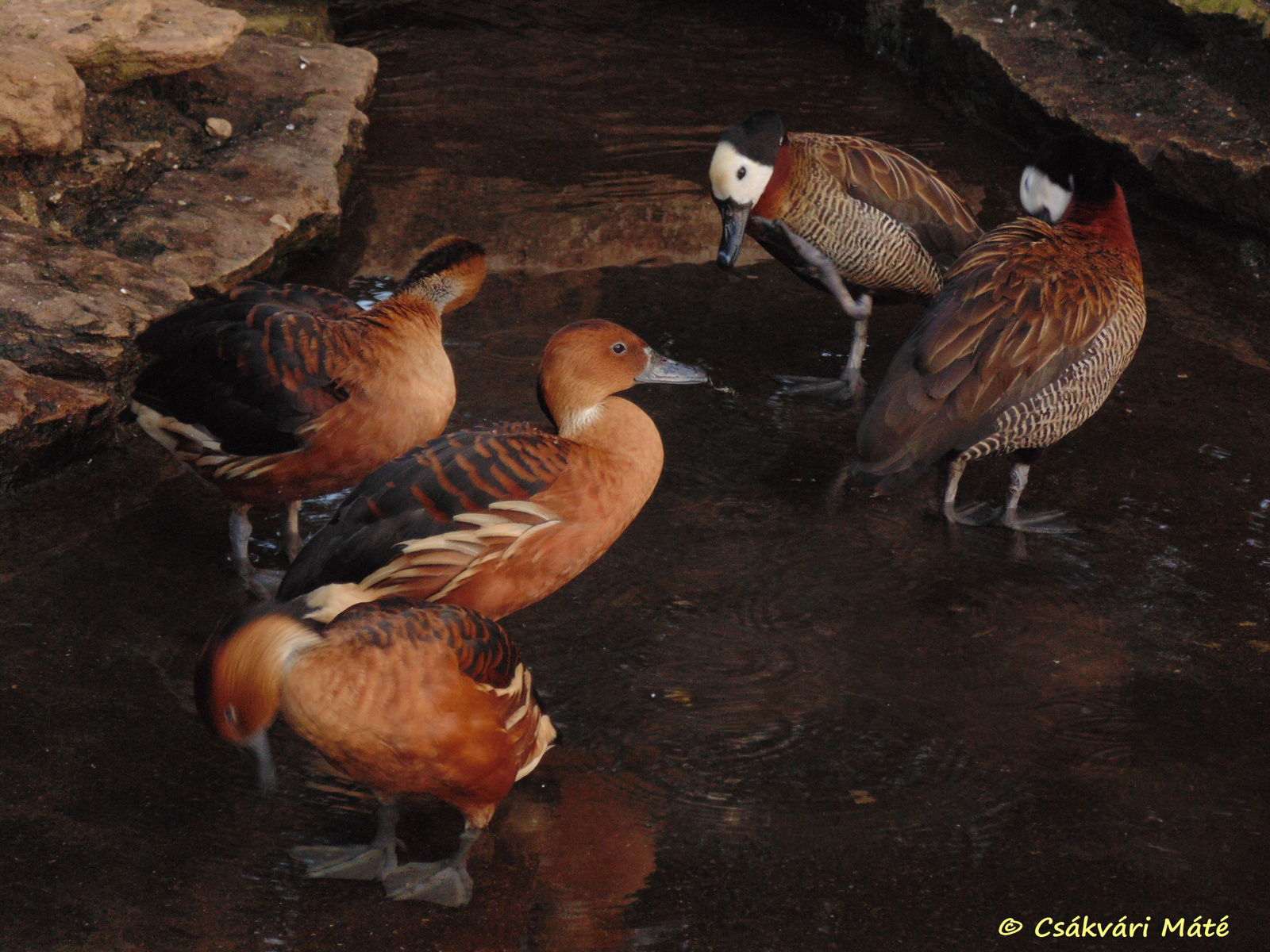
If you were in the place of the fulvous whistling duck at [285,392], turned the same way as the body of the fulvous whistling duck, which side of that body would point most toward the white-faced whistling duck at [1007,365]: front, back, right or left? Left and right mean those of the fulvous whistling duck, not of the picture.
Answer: front

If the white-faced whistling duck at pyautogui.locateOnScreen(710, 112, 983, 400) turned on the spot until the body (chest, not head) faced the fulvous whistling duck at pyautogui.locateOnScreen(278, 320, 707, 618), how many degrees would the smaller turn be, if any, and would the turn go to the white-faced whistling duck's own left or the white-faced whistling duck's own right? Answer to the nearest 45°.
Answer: approximately 90° to the white-faced whistling duck's own left

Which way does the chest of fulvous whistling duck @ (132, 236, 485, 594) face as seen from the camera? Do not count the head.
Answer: to the viewer's right

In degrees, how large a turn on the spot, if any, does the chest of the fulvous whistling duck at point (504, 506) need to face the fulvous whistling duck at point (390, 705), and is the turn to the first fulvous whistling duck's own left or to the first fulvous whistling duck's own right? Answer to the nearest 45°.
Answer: approximately 90° to the first fulvous whistling duck's own right

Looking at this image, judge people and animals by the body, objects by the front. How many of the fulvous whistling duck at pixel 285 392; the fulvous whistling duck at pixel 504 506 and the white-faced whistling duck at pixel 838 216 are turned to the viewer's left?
1

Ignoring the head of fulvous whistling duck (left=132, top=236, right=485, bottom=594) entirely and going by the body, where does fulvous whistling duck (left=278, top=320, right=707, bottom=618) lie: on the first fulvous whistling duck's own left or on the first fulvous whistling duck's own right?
on the first fulvous whistling duck's own right

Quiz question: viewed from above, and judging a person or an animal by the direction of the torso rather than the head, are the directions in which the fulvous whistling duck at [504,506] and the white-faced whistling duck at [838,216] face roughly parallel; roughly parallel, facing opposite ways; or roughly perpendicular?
roughly parallel, facing opposite ways

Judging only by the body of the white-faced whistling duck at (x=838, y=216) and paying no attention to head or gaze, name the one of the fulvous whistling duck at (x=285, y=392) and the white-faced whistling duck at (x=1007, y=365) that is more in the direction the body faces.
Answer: the fulvous whistling duck

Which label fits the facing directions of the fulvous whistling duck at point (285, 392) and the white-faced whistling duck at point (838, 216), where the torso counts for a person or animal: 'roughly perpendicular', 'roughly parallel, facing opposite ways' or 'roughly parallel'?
roughly parallel, facing opposite ways

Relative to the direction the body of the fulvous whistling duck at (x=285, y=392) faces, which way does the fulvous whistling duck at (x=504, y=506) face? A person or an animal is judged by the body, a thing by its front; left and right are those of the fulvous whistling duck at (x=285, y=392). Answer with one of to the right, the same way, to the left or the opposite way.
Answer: the same way

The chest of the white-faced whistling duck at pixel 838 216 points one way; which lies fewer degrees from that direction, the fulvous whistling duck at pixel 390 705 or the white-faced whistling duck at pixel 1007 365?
the fulvous whistling duck

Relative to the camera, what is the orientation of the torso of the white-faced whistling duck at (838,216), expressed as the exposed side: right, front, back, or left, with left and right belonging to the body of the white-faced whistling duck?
left

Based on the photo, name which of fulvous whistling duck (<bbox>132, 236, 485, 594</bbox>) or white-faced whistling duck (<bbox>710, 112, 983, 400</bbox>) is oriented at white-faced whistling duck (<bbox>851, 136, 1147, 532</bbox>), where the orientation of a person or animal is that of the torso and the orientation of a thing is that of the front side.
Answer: the fulvous whistling duck

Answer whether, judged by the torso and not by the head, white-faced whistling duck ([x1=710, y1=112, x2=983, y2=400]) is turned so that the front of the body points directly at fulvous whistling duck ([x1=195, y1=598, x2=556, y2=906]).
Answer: no

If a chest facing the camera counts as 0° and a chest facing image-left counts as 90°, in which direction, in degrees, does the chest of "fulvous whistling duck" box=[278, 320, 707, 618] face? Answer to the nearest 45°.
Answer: approximately 270°
